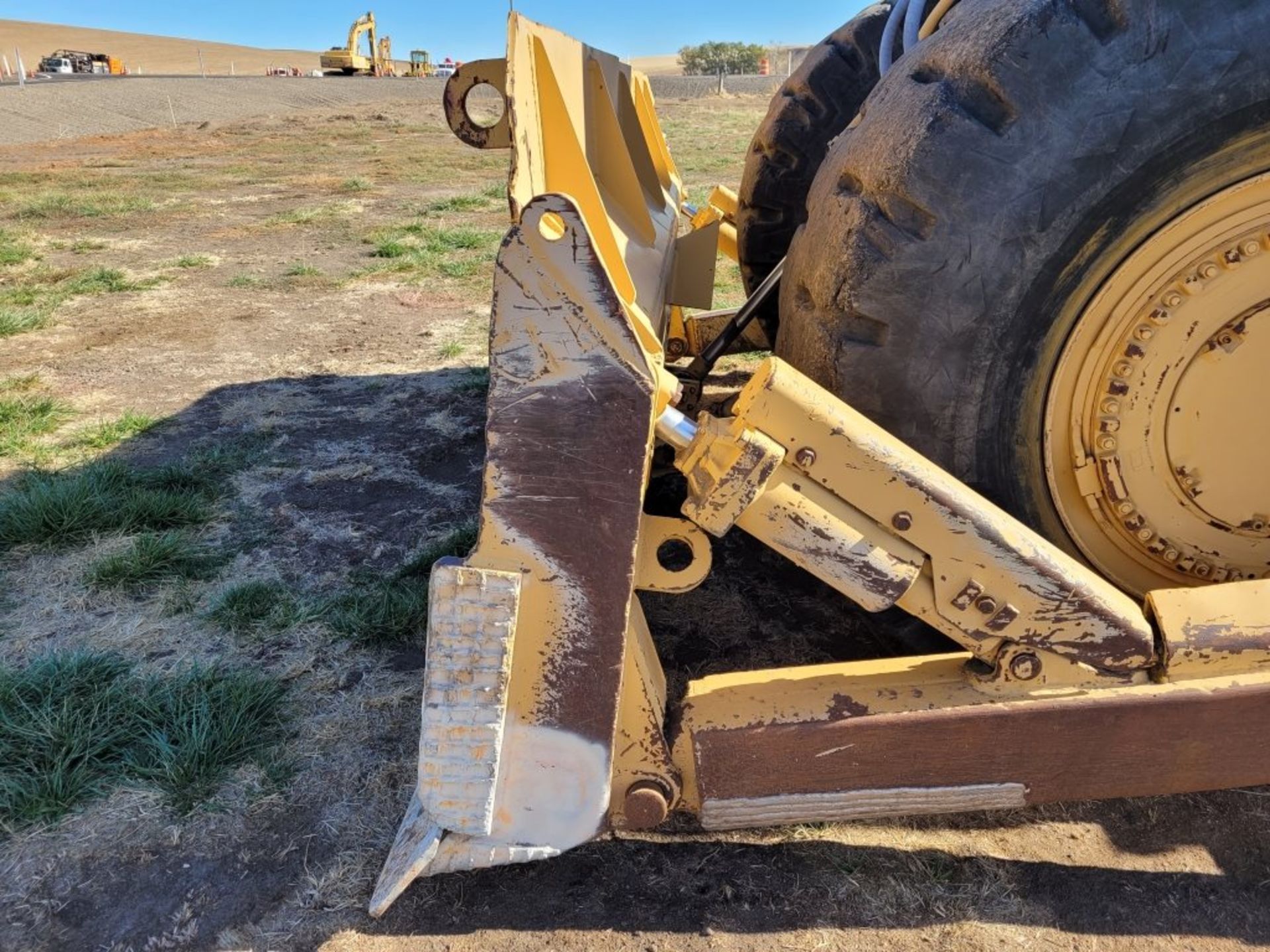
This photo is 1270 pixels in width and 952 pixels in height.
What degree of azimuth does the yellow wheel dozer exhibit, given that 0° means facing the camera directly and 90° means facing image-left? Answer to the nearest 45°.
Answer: approximately 90°

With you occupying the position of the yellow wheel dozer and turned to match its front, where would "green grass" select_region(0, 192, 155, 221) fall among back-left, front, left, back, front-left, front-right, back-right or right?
front-right

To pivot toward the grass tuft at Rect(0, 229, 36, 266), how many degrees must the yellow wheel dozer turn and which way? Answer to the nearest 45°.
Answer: approximately 45° to its right

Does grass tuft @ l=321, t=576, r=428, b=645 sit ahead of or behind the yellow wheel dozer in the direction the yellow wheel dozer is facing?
ahead

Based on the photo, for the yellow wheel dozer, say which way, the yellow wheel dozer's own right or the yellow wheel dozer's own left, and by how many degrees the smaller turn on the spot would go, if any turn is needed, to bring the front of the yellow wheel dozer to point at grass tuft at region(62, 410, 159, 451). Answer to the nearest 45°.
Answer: approximately 45° to the yellow wheel dozer's own right

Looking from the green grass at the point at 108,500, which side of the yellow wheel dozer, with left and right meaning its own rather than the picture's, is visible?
front

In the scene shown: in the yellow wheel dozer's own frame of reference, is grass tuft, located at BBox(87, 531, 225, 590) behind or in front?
in front

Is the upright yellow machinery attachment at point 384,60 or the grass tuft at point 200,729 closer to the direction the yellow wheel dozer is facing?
the grass tuft

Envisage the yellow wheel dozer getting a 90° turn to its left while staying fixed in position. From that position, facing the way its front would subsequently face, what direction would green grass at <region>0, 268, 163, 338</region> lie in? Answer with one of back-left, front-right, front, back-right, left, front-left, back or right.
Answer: back-right

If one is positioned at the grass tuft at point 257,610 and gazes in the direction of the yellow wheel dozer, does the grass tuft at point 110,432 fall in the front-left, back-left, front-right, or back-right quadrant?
back-left

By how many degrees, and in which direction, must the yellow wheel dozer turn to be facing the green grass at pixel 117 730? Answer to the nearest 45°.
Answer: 0° — it already faces it

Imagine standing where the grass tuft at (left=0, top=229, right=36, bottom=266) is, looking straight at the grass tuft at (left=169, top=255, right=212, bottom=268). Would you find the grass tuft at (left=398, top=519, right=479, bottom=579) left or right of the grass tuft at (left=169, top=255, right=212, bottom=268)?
right

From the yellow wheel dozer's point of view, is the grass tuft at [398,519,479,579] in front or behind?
in front

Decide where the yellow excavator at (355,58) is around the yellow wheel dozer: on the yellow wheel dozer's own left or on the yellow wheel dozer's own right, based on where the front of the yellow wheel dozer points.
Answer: on the yellow wheel dozer's own right

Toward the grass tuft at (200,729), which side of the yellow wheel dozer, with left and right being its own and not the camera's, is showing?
front

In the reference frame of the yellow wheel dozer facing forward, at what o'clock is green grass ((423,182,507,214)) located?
The green grass is roughly at 2 o'clock from the yellow wheel dozer.

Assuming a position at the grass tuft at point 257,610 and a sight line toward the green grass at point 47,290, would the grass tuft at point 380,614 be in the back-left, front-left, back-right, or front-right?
back-right
